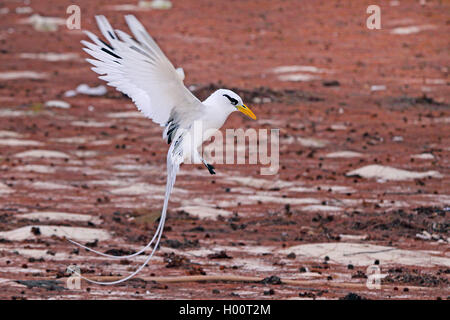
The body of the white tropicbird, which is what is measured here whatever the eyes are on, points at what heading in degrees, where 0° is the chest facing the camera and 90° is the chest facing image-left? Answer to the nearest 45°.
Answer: approximately 270°
